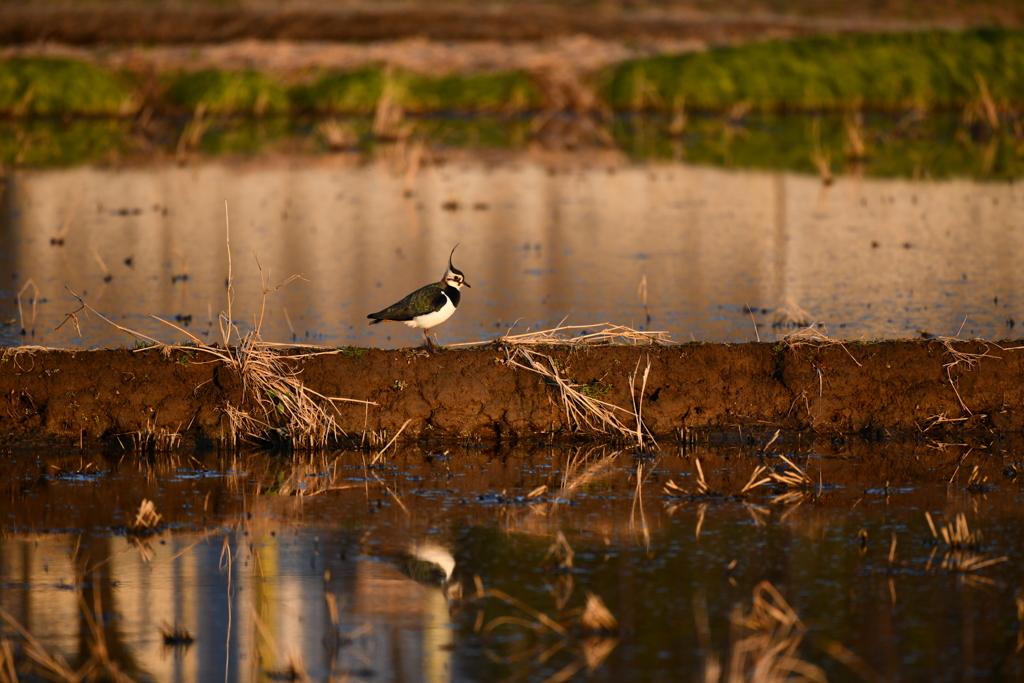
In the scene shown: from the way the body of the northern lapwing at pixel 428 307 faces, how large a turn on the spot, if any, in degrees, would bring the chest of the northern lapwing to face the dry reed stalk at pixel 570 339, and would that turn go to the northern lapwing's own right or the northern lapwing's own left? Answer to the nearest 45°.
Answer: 0° — it already faces it

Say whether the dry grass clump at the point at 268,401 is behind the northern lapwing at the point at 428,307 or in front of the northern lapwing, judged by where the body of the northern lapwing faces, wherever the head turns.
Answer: behind

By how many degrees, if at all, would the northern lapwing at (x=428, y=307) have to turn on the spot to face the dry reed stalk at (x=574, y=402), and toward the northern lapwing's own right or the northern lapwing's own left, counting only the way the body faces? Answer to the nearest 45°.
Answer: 0° — it already faces it

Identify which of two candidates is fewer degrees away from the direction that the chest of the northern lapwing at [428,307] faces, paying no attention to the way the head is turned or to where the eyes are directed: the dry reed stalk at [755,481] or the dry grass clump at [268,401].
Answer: the dry reed stalk

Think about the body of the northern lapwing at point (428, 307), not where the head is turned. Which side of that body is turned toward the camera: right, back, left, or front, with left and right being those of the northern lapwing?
right

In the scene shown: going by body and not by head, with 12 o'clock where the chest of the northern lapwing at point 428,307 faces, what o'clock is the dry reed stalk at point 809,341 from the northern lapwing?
The dry reed stalk is roughly at 12 o'clock from the northern lapwing.

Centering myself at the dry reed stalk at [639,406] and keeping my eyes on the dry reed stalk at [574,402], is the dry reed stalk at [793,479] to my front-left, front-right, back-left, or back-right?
back-left
